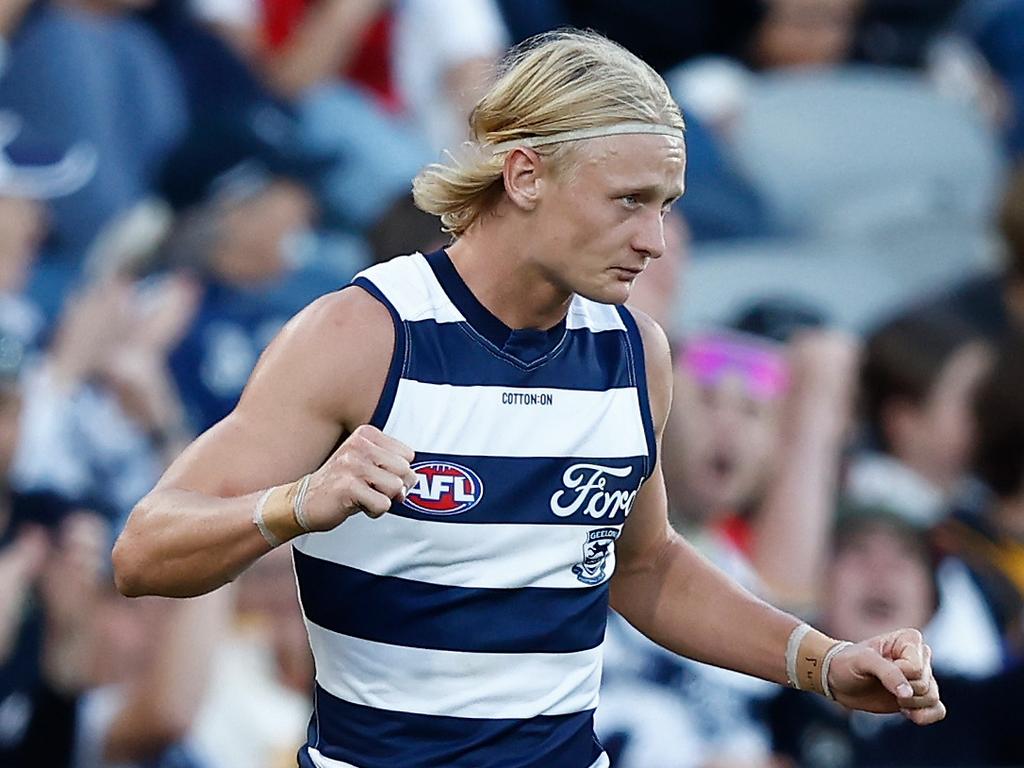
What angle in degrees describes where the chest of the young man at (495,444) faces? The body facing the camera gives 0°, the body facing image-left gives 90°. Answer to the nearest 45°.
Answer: approximately 315°

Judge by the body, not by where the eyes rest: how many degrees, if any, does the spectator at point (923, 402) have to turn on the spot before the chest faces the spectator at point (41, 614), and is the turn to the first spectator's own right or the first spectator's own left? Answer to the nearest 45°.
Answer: approximately 90° to the first spectator's own right

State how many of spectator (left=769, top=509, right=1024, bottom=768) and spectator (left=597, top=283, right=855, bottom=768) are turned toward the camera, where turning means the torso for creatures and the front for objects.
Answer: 2

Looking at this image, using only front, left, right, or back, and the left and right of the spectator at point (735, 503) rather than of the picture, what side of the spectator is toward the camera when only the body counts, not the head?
front

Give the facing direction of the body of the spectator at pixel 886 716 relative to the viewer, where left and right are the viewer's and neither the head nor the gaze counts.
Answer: facing the viewer

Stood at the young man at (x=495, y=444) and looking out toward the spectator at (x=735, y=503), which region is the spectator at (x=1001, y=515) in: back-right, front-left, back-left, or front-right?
front-right

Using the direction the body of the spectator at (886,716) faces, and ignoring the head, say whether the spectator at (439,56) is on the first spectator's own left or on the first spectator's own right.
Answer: on the first spectator's own right

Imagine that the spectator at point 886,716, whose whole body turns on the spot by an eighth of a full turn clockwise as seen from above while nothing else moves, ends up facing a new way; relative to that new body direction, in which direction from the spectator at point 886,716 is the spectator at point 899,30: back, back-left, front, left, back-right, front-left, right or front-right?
back-right

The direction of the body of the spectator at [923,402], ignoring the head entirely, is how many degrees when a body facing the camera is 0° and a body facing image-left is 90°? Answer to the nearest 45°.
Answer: approximately 315°

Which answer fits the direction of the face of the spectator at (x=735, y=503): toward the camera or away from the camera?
toward the camera

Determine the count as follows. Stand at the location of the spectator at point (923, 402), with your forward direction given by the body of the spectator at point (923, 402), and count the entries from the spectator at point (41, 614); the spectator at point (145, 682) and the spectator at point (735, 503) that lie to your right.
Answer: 3

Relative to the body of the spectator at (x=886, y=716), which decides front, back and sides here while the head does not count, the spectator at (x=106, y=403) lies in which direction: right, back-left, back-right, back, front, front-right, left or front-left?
right

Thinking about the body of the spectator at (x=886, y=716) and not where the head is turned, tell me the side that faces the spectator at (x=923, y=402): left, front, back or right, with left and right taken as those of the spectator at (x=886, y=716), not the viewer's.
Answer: back

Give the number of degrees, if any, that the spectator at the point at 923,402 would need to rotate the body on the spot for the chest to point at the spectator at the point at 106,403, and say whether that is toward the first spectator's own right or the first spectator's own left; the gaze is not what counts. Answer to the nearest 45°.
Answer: approximately 90° to the first spectator's own right

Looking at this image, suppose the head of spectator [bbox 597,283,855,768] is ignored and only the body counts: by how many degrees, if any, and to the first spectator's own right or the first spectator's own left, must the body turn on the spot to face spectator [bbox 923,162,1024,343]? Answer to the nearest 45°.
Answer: approximately 135° to the first spectator's own left

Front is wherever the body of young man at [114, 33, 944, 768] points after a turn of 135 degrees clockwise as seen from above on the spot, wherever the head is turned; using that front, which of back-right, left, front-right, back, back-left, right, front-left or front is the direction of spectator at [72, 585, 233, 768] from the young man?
front-right
